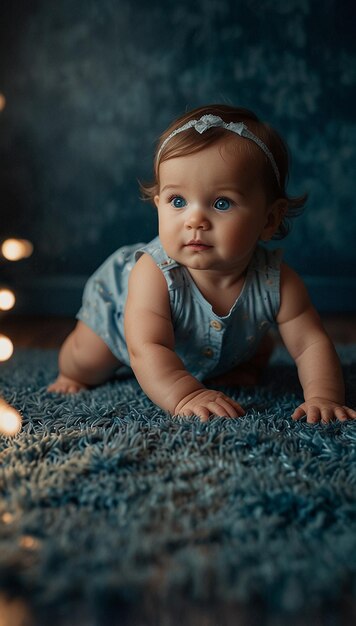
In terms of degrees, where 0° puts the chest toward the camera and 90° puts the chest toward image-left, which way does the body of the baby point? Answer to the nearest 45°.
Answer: approximately 315°
